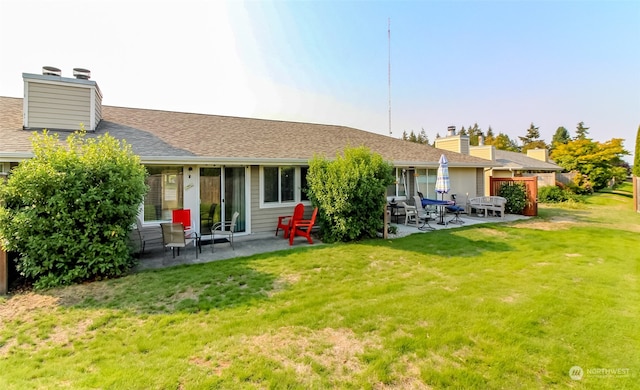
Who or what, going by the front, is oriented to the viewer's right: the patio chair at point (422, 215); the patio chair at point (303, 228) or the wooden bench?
the patio chair at point (422, 215)

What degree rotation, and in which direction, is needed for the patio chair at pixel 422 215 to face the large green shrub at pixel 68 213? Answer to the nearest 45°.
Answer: approximately 135° to its right

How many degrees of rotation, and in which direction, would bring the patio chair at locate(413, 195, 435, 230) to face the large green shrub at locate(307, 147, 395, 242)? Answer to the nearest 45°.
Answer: approximately 135° to its right

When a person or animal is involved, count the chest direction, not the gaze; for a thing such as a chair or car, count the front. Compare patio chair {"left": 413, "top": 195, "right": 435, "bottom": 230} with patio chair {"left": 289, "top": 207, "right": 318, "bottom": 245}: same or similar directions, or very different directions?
very different directions

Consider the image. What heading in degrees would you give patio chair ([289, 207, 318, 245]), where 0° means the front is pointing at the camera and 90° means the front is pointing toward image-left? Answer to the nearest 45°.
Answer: approximately 90°

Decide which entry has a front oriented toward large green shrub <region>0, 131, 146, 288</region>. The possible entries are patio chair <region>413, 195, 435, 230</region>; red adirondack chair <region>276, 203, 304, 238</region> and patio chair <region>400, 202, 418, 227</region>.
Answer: the red adirondack chair

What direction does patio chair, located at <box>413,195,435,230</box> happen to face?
to the viewer's right

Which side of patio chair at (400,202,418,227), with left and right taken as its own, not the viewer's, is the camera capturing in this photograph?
right

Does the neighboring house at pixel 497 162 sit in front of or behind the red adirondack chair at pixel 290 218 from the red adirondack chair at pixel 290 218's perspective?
behind
